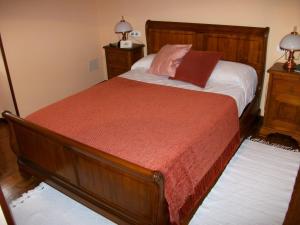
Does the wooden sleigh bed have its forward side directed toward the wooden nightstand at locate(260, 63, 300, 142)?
no

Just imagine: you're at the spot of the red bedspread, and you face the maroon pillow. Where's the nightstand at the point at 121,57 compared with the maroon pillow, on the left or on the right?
left

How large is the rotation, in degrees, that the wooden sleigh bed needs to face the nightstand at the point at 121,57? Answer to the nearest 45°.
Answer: approximately 135° to its right

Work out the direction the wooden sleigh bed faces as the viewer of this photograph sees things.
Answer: facing the viewer and to the left of the viewer

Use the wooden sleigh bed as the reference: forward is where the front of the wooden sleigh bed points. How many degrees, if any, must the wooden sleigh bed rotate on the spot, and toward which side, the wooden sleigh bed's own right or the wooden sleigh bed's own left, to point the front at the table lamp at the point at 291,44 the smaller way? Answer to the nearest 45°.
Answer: approximately 180°

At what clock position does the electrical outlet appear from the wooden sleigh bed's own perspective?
The electrical outlet is roughly at 5 o'clock from the wooden sleigh bed.

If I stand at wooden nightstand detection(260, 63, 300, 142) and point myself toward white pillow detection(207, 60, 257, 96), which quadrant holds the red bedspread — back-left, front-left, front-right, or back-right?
front-left

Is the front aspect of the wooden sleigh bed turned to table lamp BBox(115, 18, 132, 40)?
no

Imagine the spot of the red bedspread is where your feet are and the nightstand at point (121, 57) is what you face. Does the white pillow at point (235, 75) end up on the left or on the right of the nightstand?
right
